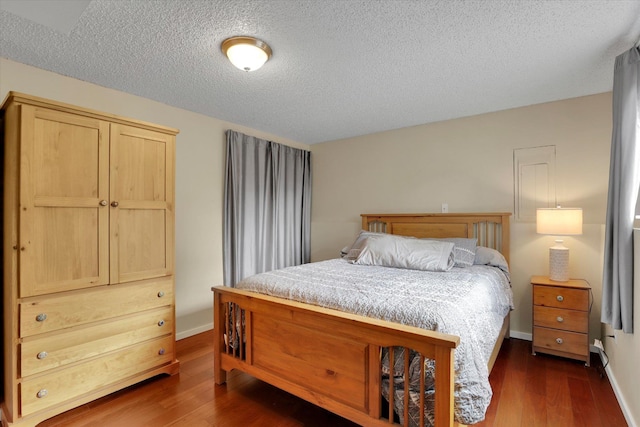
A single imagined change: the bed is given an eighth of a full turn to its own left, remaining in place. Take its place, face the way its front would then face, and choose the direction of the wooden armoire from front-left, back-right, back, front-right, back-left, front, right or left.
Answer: right

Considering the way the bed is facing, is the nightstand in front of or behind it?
behind

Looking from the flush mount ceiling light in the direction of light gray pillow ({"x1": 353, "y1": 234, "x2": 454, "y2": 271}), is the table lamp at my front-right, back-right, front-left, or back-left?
front-right

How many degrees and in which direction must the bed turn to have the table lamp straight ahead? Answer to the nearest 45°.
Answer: approximately 180°

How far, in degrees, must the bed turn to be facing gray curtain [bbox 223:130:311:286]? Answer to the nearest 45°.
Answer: approximately 90° to its right
